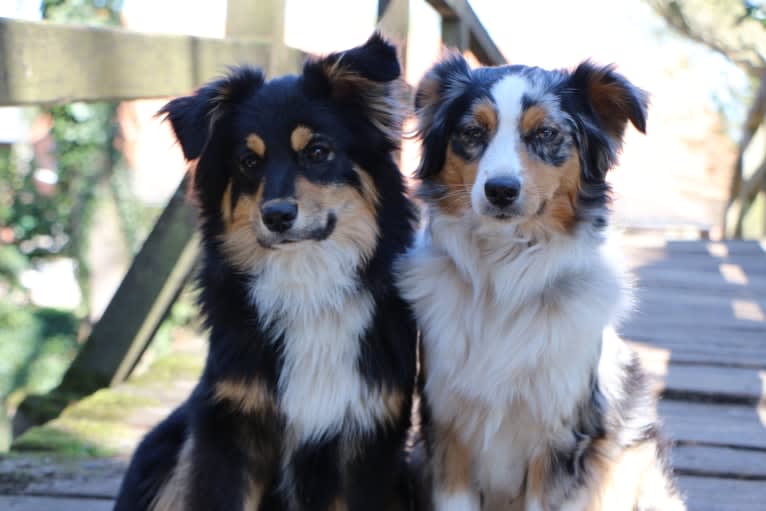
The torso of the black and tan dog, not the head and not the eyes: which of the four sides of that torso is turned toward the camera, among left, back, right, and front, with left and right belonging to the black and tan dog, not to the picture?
front

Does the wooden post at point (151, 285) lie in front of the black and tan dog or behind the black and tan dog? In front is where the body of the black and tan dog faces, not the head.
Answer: behind
